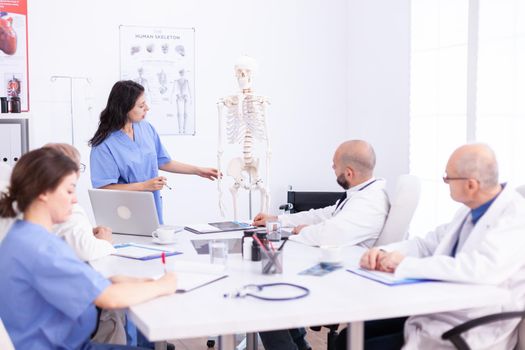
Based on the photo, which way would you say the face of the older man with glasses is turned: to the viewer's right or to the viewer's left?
to the viewer's left

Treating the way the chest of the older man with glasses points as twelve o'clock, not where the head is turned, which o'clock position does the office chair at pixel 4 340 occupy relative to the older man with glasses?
The office chair is roughly at 11 o'clock from the older man with glasses.

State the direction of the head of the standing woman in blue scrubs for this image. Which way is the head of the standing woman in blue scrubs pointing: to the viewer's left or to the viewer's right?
to the viewer's right

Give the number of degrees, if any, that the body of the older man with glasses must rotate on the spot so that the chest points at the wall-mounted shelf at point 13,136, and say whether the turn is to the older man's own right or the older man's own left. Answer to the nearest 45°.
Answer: approximately 45° to the older man's own right

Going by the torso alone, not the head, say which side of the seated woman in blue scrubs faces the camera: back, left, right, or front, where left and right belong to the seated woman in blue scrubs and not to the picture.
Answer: right

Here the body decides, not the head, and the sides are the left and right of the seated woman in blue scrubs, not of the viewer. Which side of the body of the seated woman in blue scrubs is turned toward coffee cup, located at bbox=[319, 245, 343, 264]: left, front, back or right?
front

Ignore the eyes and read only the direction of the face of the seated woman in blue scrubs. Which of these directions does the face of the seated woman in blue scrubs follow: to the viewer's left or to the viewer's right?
to the viewer's right

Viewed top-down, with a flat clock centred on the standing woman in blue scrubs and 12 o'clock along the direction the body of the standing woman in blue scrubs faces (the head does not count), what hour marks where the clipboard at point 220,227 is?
The clipboard is roughly at 12 o'clock from the standing woman in blue scrubs.

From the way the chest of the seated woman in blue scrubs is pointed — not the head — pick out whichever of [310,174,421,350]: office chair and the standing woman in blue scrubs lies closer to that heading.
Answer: the office chair

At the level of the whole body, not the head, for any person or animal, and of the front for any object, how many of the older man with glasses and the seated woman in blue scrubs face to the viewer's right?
1

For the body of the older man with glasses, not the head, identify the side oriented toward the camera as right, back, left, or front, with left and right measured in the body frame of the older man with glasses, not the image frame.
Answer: left

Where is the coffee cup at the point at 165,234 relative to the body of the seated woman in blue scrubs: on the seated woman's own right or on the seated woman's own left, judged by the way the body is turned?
on the seated woman's own left

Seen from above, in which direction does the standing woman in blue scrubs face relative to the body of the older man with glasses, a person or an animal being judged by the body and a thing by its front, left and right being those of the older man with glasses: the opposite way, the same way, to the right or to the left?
the opposite way

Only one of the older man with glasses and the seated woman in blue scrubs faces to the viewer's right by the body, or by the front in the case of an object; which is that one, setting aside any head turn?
the seated woman in blue scrubs
